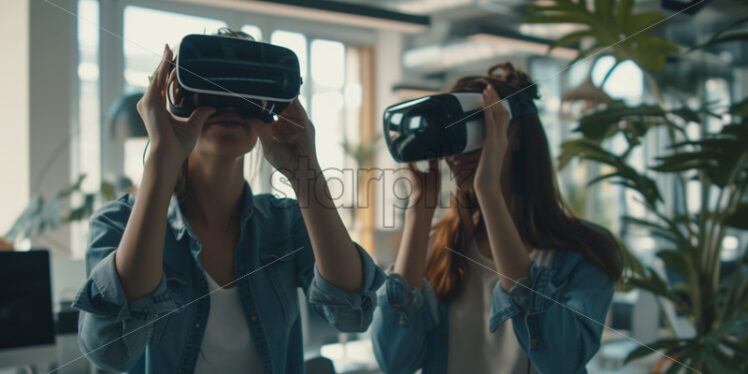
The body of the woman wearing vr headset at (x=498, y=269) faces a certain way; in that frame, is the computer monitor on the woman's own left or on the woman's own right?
on the woman's own right

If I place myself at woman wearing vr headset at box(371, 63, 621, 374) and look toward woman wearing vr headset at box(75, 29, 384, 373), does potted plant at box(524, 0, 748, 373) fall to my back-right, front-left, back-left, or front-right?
back-right

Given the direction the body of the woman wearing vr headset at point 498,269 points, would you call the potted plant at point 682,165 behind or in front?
behind

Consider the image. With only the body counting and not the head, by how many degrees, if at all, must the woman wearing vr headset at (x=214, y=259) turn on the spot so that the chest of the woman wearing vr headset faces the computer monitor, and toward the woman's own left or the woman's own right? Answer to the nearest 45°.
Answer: approximately 135° to the woman's own right

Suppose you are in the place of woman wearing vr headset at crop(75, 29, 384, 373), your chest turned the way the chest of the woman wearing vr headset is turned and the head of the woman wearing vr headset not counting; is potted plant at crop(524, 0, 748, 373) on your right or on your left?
on your left

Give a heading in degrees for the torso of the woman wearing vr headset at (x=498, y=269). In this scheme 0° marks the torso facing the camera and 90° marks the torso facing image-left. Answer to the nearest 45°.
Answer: approximately 45°

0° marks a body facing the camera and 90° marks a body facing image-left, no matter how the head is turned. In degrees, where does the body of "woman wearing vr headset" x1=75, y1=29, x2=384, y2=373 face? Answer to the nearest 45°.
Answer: approximately 0°

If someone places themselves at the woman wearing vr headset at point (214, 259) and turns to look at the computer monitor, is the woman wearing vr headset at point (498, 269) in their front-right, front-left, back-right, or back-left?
back-right
